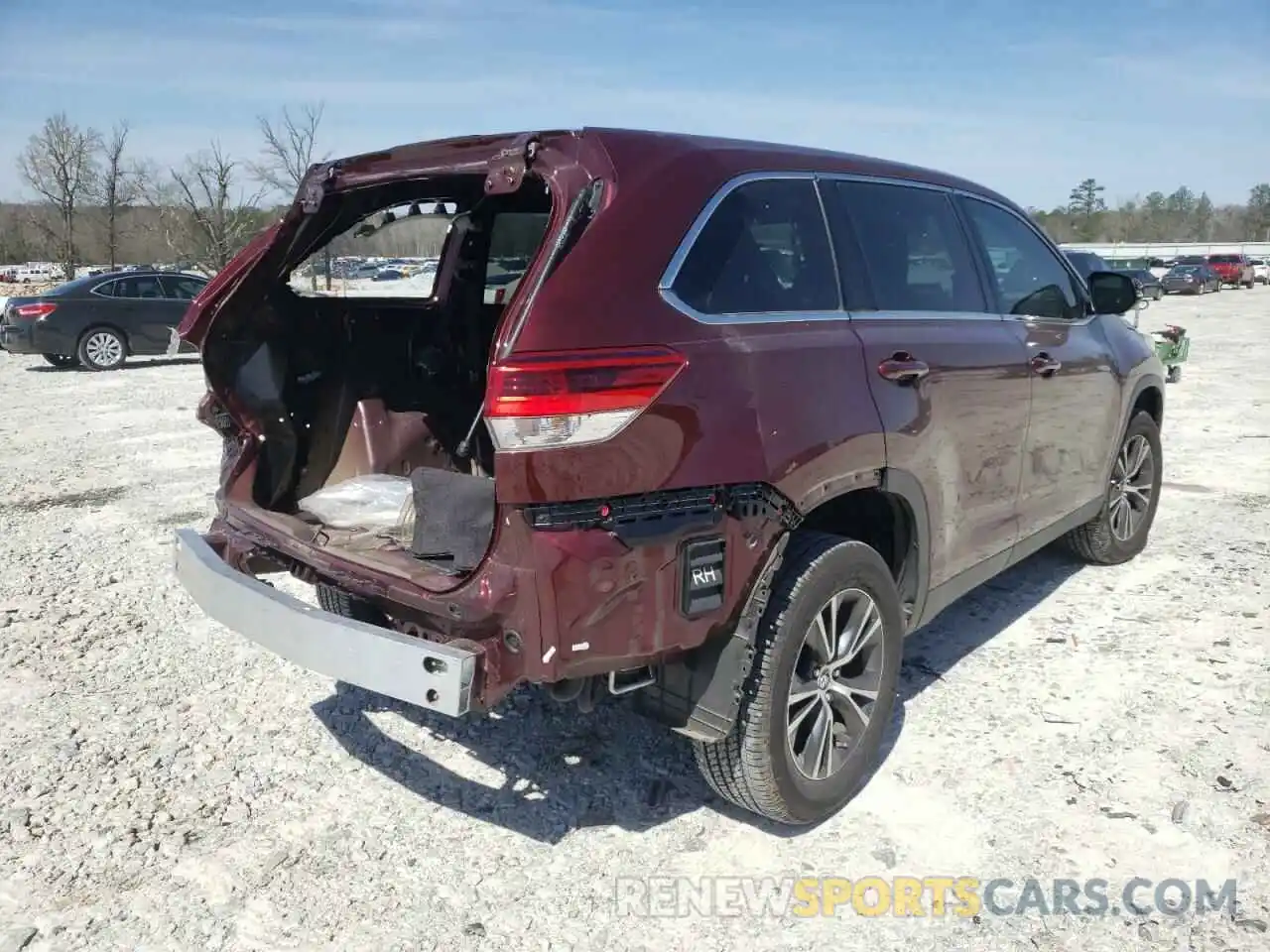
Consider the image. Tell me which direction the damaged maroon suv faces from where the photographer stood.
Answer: facing away from the viewer and to the right of the viewer

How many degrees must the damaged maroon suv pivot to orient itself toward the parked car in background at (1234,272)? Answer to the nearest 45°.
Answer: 0° — it already faces it

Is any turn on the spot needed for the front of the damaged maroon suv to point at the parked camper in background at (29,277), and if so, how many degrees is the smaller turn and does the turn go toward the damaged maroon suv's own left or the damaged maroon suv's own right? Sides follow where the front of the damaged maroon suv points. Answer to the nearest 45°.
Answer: approximately 90° to the damaged maroon suv's own left

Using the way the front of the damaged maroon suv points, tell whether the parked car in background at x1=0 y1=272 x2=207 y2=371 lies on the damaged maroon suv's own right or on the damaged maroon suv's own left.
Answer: on the damaged maroon suv's own left
